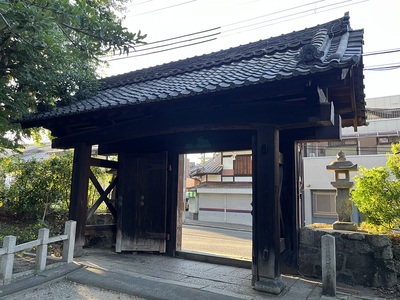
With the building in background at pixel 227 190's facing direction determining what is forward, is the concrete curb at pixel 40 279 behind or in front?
in front

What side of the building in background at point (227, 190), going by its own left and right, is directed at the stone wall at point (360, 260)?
front

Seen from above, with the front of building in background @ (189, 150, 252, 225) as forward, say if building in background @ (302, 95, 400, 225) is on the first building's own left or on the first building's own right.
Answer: on the first building's own left

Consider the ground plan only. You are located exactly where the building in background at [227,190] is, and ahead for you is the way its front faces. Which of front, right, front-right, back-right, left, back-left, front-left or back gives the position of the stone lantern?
front

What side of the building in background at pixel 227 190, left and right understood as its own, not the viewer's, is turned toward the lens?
front
